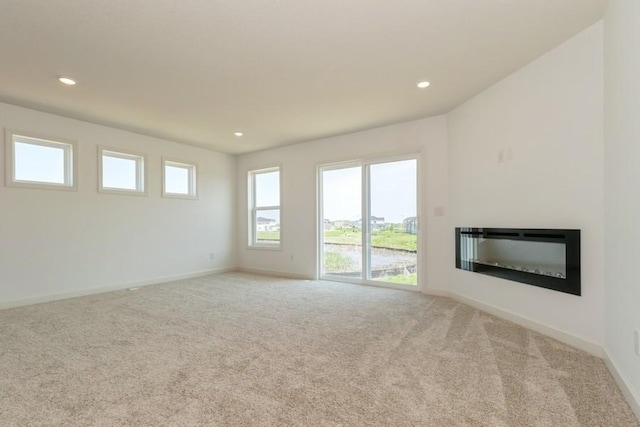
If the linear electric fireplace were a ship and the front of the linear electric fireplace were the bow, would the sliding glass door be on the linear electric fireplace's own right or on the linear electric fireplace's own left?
on the linear electric fireplace's own right

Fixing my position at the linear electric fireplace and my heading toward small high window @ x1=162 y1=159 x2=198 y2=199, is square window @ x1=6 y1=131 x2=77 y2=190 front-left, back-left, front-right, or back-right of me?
front-left

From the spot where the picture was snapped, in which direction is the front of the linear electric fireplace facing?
facing the viewer and to the left of the viewer

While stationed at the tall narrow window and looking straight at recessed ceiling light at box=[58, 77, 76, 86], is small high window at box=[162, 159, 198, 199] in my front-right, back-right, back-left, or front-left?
front-right

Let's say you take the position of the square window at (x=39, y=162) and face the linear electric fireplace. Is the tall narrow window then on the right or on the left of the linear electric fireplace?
left

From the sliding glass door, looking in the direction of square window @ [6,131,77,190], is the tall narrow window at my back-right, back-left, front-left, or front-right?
front-right

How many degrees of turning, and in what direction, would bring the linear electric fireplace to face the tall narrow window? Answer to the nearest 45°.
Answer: approximately 45° to its right

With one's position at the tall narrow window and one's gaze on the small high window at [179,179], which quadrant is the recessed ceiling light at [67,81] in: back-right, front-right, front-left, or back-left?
front-left

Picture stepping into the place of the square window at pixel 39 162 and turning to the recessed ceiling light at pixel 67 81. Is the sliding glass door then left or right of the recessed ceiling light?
left

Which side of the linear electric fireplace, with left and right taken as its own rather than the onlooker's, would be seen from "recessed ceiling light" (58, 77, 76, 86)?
front

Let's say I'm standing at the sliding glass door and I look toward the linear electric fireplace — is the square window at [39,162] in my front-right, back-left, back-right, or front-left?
back-right
